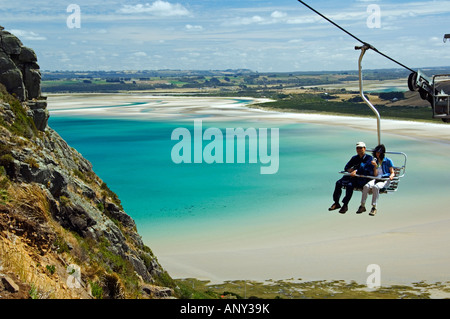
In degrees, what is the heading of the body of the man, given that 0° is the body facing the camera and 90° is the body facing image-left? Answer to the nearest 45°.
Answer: approximately 45°

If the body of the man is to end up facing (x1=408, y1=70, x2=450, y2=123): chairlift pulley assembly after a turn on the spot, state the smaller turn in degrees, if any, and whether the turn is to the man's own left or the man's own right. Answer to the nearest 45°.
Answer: approximately 180°
